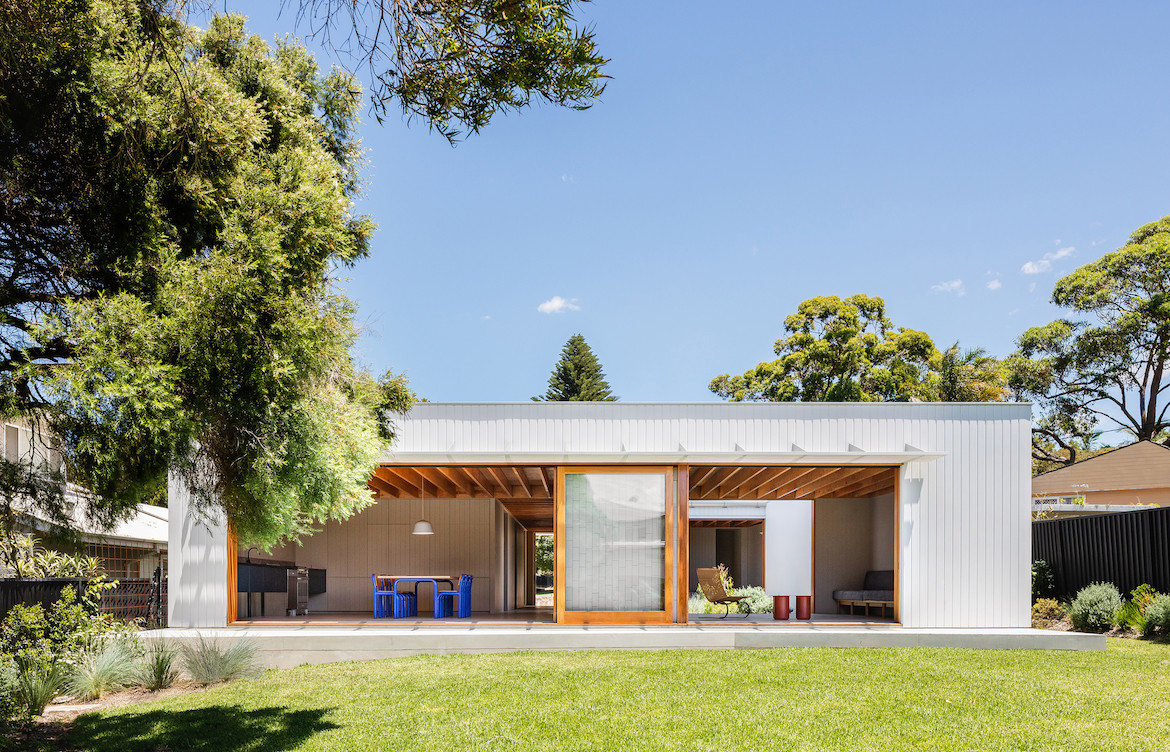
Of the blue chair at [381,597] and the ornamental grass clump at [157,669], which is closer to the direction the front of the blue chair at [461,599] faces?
the blue chair

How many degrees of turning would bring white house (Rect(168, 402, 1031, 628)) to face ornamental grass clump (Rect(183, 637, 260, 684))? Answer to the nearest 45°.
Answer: approximately 45° to its right

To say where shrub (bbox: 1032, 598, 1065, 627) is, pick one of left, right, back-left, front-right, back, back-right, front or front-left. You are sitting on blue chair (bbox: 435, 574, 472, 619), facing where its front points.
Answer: back

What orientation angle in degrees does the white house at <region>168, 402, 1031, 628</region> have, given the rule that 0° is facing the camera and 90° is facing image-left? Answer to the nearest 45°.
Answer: approximately 0°

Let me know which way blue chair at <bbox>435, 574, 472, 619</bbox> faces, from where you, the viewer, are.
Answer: facing to the left of the viewer

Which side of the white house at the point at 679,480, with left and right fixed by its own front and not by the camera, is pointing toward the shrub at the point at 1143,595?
left

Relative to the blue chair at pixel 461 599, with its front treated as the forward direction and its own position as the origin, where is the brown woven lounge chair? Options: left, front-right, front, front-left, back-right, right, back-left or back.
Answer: back

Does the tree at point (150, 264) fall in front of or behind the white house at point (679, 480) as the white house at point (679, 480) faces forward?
in front
